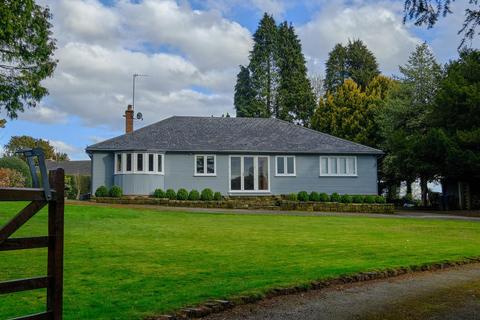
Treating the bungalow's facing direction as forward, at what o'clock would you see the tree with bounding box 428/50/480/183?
The tree is roughly at 9 o'clock from the bungalow.

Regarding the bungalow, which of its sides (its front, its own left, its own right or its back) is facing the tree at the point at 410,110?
left

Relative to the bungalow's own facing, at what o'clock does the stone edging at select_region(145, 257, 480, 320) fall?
The stone edging is roughly at 12 o'clock from the bungalow.

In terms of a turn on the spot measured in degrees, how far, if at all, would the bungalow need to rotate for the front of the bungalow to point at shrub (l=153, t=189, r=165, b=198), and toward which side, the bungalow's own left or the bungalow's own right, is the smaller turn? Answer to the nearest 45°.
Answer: approximately 45° to the bungalow's own right

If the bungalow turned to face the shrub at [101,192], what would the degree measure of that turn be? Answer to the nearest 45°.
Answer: approximately 90° to its right

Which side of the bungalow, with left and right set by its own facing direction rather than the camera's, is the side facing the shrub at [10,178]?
right

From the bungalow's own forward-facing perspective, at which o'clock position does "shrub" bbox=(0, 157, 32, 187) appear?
The shrub is roughly at 3 o'clock from the bungalow.

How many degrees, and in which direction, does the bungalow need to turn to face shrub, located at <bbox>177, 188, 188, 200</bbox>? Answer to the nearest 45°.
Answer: approximately 45° to its right

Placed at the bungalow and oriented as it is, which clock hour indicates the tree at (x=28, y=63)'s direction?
The tree is roughly at 1 o'clock from the bungalow.

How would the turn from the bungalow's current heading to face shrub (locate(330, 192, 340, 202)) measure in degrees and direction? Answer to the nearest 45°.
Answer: approximately 90° to its left

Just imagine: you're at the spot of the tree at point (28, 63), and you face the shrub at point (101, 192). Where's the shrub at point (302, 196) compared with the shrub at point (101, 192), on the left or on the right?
right

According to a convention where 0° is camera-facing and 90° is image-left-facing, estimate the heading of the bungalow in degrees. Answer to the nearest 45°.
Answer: approximately 0°

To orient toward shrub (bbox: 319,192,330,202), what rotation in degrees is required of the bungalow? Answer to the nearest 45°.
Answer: approximately 90° to its left
